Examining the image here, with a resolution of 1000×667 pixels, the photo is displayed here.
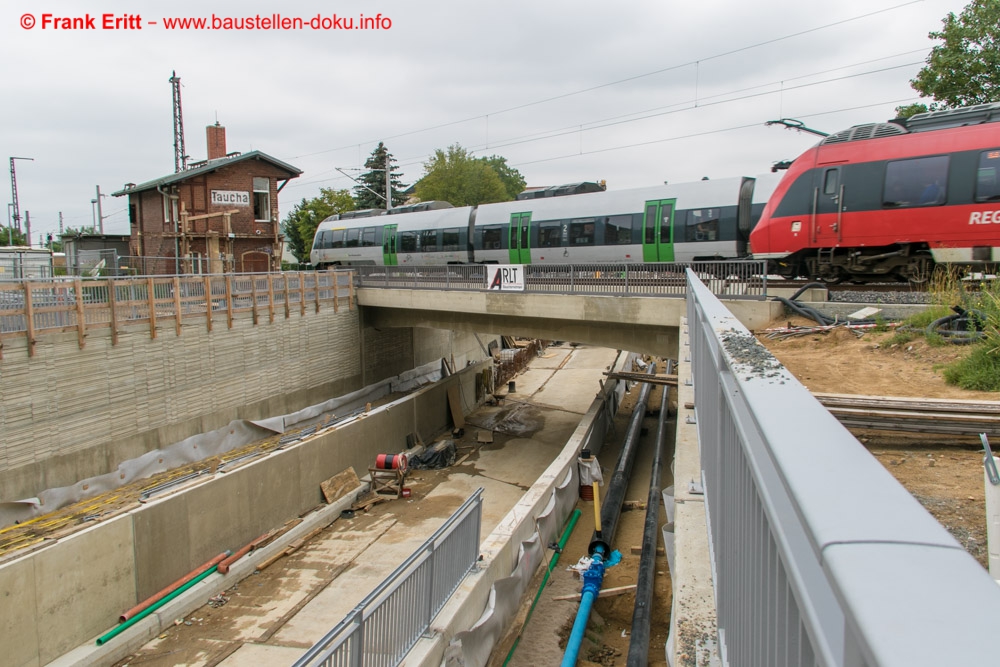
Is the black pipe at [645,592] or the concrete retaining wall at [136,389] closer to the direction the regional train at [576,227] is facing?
the concrete retaining wall

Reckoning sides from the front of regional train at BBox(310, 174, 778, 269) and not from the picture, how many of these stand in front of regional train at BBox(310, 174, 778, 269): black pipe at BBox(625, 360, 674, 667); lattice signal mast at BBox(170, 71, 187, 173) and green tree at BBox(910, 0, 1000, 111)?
1

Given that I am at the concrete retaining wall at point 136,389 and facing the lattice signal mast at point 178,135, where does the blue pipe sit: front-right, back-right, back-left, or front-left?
back-right

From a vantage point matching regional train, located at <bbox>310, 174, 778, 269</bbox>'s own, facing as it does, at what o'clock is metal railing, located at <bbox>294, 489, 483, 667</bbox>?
The metal railing is roughly at 8 o'clock from the regional train.

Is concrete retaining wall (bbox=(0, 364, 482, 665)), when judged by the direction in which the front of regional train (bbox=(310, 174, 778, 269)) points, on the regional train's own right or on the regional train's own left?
on the regional train's own left

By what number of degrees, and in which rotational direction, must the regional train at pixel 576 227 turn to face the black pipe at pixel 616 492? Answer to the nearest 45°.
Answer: approximately 135° to its left

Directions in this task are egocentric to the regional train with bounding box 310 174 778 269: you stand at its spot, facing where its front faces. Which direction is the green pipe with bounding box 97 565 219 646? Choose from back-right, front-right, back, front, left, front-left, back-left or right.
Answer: left

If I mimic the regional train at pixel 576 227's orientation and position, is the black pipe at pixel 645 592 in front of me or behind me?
behind

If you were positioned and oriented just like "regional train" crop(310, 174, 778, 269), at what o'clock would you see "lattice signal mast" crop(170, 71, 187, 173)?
The lattice signal mast is roughly at 12 o'clock from the regional train.

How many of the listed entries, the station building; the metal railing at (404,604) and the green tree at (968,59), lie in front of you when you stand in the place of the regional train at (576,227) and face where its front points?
1

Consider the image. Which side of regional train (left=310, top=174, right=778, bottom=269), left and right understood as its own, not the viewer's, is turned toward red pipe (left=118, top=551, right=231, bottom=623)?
left

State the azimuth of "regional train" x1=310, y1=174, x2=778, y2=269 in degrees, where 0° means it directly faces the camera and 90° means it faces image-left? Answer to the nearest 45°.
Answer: approximately 135°

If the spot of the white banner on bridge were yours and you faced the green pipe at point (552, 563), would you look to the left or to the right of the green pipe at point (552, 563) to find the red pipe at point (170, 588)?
right
